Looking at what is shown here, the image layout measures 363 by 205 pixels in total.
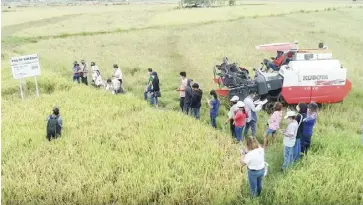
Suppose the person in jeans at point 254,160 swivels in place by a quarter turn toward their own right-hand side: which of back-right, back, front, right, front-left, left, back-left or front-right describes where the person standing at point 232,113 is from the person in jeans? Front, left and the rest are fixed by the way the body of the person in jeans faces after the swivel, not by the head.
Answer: front-left

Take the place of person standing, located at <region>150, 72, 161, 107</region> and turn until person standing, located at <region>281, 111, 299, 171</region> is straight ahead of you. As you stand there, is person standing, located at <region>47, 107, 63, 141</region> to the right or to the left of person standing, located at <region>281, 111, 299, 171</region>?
right

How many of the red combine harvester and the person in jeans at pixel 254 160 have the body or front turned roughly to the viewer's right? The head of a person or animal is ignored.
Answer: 0

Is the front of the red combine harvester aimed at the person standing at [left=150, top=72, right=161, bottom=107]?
yes

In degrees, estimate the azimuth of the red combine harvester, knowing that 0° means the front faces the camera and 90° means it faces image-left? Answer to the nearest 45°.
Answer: approximately 90°

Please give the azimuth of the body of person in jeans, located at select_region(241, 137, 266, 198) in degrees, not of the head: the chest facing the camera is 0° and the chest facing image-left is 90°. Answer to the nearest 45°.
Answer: approximately 135°

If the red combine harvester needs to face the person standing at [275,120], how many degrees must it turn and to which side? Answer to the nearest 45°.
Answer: approximately 90° to its left

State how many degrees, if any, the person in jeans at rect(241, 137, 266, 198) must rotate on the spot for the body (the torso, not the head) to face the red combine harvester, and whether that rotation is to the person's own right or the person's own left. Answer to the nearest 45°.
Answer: approximately 45° to the person's own right

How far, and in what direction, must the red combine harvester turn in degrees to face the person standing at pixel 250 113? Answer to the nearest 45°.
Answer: approximately 45° to its left

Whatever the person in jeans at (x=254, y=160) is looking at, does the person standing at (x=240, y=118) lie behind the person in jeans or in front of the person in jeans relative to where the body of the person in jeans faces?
in front

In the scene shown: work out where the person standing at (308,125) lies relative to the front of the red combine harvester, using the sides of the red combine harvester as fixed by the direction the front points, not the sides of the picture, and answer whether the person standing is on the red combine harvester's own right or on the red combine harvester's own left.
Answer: on the red combine harvester's own left

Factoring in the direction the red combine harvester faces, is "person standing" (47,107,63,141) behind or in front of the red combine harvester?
in front

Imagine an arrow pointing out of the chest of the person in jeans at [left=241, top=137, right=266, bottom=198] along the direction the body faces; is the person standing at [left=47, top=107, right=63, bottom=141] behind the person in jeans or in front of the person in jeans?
in front

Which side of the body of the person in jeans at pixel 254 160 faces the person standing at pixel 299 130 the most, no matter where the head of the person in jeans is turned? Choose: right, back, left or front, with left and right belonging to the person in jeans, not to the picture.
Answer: right

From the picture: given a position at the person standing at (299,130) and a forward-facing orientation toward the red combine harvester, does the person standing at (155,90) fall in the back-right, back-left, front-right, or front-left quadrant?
front-left

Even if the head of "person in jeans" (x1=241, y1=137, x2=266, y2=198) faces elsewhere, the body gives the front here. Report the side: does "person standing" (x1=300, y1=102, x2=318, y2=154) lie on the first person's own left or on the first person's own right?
on the first person's own right

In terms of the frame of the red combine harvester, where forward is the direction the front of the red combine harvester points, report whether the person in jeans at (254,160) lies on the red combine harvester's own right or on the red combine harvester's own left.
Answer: on the red combine harvester's own left
